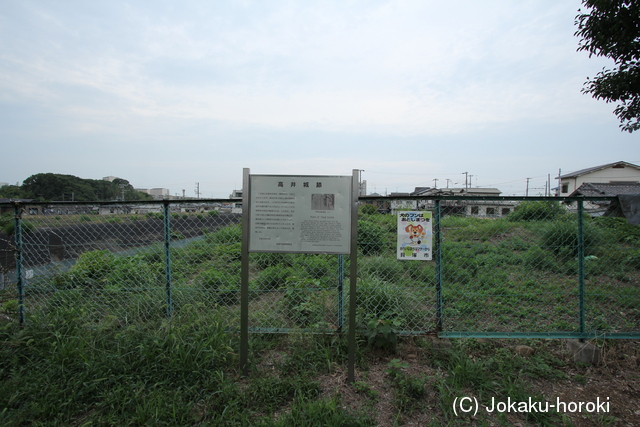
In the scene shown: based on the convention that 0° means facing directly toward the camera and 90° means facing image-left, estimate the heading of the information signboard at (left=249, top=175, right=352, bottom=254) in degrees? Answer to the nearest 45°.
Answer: approximately 0°

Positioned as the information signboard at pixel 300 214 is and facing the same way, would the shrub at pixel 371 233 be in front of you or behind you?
behind

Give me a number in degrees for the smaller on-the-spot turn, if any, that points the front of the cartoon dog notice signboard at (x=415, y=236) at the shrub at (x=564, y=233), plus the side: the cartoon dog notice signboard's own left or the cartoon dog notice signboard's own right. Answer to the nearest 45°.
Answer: approximately 135° to the cartoon dog notice signboard's own left

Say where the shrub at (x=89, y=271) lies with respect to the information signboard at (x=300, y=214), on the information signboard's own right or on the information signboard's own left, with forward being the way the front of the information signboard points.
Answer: on the information signboard's own right

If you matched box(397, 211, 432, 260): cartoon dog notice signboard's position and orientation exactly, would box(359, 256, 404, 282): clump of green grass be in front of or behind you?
behind

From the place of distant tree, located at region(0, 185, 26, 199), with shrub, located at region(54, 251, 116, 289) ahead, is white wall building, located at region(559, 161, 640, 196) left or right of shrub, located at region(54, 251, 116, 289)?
left

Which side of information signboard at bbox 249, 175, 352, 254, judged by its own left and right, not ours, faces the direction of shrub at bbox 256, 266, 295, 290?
back

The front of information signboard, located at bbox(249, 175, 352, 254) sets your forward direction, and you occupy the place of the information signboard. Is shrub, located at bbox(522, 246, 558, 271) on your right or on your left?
on your left

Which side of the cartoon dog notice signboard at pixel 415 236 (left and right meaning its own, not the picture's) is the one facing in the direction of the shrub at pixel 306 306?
right

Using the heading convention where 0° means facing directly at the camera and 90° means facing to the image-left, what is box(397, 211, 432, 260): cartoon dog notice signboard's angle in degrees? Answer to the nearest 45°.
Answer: approximately 0°

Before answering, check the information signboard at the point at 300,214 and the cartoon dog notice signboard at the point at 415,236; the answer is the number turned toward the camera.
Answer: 2
